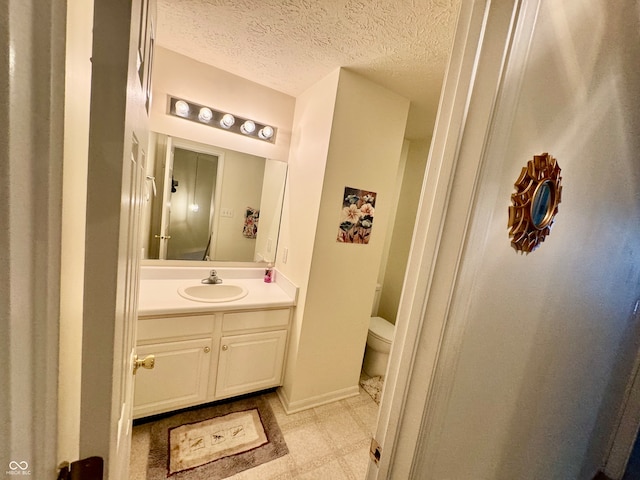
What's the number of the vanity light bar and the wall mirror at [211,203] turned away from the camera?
0

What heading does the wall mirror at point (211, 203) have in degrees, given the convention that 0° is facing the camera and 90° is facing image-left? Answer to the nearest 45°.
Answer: approximately 315°

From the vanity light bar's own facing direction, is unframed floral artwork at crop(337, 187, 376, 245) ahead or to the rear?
ahead

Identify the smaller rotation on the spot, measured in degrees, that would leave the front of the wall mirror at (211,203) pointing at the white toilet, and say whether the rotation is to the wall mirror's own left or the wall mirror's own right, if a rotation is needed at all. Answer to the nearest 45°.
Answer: approximately 45° to the wall mirror's own left
